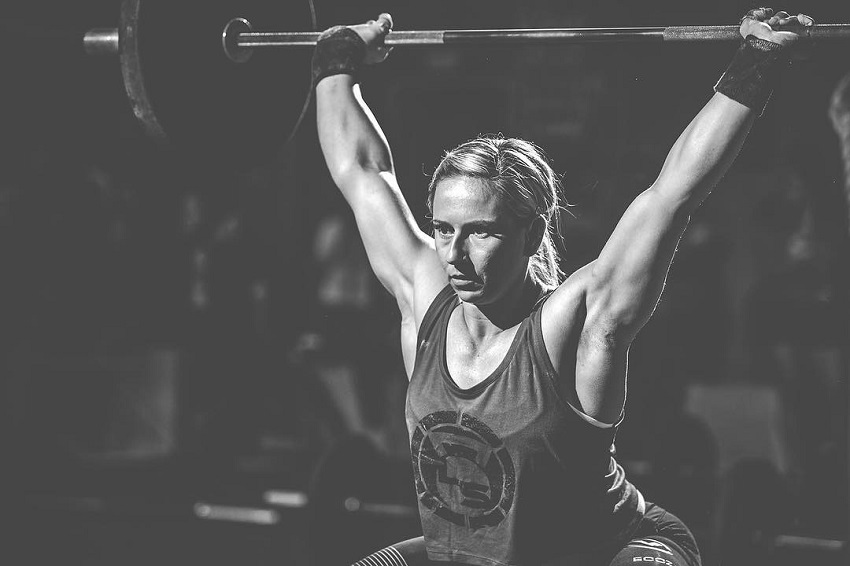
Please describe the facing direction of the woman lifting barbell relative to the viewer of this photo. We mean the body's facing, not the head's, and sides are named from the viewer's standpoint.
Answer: facing the viewer and to the left of the viewer

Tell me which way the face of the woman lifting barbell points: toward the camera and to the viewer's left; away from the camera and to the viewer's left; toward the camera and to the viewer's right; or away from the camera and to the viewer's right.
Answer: toward the camera and to the viewer's left
